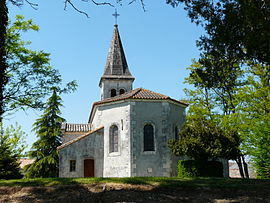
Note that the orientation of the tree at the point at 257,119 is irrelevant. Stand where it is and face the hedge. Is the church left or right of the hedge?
right

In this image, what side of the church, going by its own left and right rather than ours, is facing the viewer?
back

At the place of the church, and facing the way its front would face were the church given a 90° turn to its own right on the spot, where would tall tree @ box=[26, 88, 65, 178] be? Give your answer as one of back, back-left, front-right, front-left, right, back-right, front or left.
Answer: back-left

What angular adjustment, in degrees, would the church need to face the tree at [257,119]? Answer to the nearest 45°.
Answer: approximately 90° to its right

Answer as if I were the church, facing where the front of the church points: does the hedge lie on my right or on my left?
on my right

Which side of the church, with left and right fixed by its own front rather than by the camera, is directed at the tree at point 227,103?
right

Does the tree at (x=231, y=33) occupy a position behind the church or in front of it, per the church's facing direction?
behind
